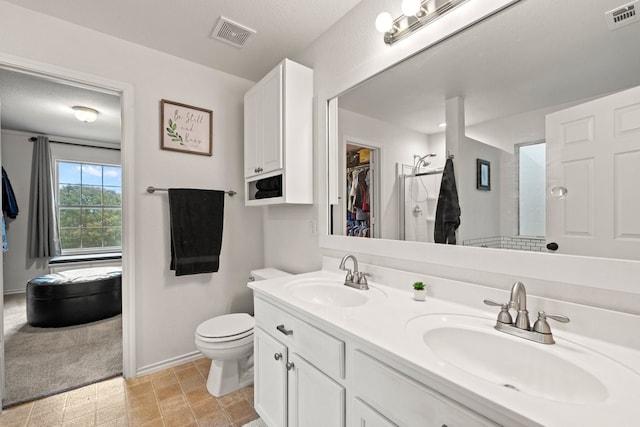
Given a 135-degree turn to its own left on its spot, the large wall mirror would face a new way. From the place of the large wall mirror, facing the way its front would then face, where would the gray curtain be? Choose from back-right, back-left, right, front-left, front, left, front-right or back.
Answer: back

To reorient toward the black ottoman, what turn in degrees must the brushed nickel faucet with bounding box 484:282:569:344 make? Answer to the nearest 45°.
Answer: approximately 45° to its right

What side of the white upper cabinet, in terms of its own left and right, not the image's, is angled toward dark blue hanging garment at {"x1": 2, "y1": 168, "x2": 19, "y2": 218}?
right

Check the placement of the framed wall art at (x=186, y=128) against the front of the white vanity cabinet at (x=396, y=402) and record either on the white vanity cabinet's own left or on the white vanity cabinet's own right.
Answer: on the white vanity cabinet's own right

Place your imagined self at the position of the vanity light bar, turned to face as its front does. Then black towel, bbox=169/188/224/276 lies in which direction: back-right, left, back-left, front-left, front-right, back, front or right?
front-right

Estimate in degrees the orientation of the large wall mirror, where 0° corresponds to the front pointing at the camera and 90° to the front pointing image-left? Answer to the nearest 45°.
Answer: approximately 45°

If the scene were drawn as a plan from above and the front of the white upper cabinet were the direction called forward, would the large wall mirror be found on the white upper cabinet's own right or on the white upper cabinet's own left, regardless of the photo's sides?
on the white upper cabinet's own left

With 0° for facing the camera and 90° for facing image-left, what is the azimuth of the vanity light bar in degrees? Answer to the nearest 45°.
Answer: approximately 45°

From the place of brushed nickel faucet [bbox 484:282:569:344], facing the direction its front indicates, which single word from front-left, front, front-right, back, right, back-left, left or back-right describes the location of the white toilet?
front-right
